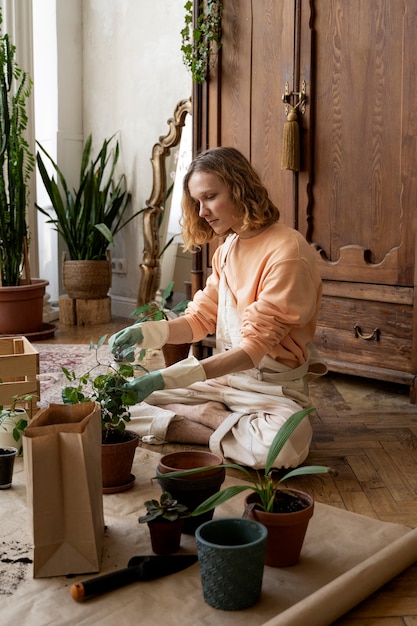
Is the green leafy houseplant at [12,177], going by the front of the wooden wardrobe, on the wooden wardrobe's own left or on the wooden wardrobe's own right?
on the wooden wardrobe's own right

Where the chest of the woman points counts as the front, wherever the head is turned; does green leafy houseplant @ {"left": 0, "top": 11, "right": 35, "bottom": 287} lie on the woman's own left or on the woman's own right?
on the woman's own right

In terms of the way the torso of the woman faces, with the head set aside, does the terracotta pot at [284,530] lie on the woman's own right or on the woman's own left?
on the woman's own left

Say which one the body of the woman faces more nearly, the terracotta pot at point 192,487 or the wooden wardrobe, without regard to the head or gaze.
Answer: the terracotta pot

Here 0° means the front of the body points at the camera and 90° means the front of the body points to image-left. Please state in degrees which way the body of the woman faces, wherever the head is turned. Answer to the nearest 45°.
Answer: approximately 45°
